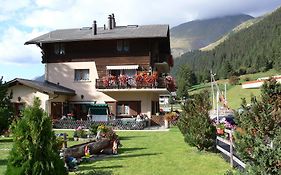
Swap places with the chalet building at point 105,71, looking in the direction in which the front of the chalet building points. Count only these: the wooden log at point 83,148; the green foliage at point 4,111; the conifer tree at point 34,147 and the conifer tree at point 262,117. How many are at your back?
0

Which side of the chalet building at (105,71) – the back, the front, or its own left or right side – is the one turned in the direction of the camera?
front

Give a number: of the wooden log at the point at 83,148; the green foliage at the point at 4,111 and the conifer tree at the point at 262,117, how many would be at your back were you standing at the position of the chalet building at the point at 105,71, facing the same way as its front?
0

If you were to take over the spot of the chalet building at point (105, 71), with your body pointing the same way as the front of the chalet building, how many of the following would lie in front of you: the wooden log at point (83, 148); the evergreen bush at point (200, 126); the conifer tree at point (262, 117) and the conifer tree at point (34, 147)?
4

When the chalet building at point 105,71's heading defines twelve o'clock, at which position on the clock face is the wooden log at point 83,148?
The wooden log is roughly at 12 o'clock from the chalet building.

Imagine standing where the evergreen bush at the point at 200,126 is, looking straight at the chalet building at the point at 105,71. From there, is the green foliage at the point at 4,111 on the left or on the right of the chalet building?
left

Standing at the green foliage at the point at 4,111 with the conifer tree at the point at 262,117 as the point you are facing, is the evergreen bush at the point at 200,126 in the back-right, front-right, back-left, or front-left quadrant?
front-left

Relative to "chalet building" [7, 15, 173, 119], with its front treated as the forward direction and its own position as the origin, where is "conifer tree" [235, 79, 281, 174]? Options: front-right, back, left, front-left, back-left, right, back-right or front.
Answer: front

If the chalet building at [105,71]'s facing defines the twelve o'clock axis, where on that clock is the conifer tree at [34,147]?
The conifer tree is roughly at 12 o'clock from the chalet building.

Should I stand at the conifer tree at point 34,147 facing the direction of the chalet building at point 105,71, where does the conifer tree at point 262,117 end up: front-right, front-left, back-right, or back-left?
front-right
